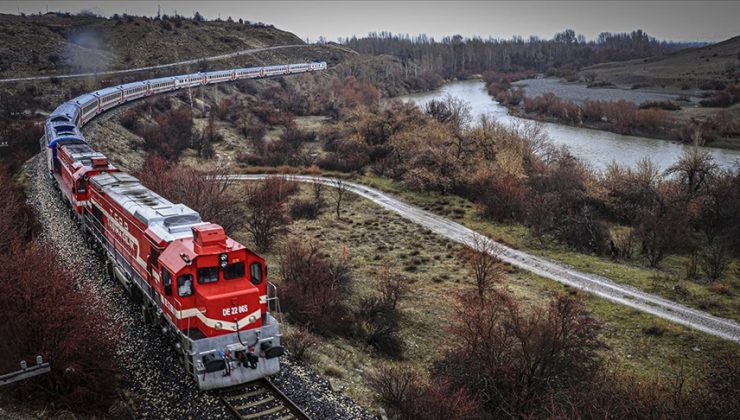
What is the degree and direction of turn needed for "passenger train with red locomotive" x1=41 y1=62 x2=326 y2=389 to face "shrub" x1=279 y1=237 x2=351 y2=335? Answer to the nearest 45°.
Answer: approximately 90° to its left

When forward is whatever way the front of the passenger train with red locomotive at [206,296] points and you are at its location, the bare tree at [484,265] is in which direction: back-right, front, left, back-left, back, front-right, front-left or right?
left

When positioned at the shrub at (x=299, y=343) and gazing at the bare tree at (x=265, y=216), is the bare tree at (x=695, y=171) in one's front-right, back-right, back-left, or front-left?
front-right

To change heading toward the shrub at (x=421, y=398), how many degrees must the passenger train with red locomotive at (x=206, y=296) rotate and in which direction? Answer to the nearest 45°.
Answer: approximately 45° to its left

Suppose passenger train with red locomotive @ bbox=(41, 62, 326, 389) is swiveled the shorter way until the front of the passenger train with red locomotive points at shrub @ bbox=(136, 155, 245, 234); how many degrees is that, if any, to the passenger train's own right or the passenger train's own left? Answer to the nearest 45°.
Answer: approximately 135° to the passenger train's own left

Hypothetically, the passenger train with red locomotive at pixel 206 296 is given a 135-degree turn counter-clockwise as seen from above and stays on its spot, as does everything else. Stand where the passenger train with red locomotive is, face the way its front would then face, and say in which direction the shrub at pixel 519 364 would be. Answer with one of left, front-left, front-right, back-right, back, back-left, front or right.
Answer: right

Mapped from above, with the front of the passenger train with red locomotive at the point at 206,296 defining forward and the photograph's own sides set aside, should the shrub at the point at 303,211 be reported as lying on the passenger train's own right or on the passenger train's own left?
on the passenger train's own left

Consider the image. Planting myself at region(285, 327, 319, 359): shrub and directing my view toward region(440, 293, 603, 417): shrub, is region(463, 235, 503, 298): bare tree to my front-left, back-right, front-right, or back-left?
front-left
